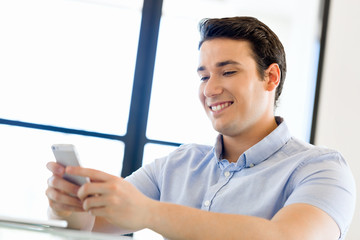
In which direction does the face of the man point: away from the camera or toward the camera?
toward the camera

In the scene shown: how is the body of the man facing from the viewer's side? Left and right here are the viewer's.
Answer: facing the viewer and to the left of the viewer
